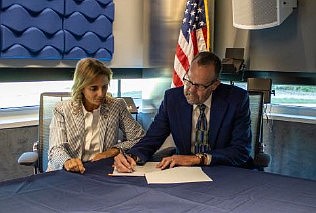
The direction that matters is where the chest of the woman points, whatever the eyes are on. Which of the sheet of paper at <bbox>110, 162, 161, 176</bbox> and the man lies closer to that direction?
the sheet of paper

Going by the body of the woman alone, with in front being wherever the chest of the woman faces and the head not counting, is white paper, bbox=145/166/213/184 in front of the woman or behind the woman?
in front

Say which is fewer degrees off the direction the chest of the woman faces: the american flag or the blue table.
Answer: the blue table

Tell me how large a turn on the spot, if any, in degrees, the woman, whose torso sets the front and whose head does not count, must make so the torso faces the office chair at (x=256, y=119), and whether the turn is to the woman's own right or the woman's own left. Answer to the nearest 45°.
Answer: approximately 90° to the woman's own left

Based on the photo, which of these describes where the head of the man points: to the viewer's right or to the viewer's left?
to the viewer's left

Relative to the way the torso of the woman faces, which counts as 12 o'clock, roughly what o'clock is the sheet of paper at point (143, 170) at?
The sheet of paper is roughly at 11 o'clock from the woman.

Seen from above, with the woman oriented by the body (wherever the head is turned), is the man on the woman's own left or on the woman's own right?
on the woman's own left

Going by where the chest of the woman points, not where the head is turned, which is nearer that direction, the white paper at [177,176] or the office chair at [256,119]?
the white paper

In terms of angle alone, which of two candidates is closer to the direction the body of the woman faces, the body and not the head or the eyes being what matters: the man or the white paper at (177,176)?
the white paper

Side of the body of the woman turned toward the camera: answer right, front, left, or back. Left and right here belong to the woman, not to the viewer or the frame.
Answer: front

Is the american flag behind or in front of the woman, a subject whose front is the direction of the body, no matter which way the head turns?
behind
